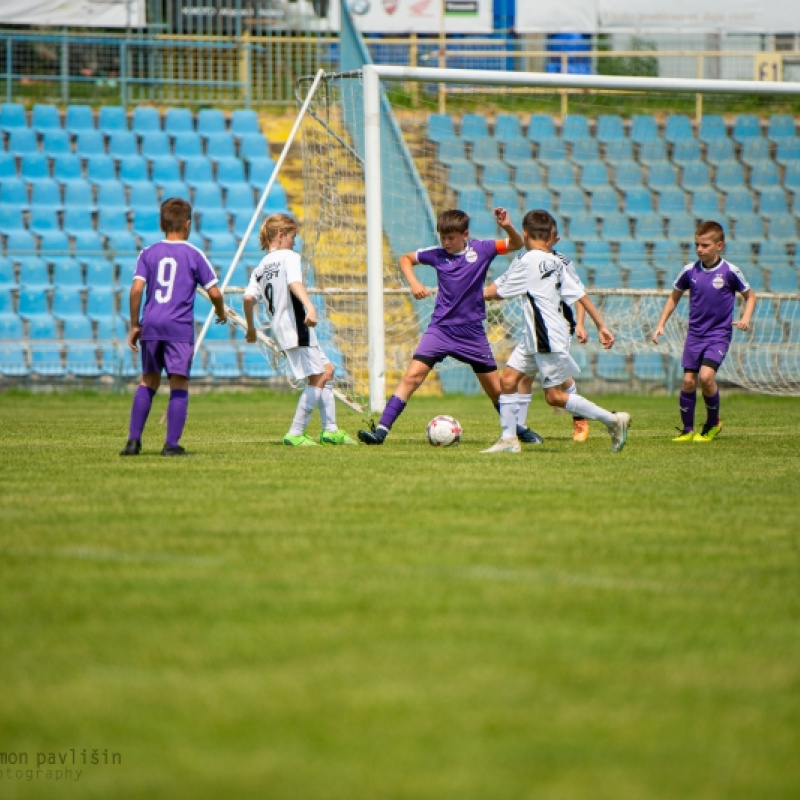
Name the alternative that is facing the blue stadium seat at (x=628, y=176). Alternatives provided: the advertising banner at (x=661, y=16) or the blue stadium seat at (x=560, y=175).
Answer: the advertising banner

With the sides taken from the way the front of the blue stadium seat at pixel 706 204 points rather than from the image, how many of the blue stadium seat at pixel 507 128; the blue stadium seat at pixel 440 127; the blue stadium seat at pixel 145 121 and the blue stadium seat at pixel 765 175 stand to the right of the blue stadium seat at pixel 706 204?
3

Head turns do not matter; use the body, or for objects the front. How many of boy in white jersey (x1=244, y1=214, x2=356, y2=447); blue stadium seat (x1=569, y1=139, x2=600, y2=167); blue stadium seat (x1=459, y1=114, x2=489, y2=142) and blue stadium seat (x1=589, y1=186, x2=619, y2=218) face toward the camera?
3

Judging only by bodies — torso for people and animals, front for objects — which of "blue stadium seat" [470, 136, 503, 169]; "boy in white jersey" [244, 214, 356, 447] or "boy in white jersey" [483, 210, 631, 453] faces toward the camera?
the blue stadium seat

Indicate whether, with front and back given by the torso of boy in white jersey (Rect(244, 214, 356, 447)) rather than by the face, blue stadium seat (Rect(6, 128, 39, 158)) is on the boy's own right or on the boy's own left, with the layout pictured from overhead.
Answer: on the boy's own left

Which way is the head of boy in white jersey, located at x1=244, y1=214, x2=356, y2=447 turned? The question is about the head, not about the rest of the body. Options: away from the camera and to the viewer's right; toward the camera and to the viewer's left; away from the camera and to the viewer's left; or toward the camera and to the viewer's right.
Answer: away from the camera and to the viewer's right

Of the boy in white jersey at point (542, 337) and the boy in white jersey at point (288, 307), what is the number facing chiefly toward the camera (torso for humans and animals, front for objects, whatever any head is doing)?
0

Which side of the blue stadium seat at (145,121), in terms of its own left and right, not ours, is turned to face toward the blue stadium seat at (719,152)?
left

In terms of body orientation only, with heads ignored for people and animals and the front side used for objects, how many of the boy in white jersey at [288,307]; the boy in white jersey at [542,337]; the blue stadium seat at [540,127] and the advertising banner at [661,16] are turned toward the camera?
2

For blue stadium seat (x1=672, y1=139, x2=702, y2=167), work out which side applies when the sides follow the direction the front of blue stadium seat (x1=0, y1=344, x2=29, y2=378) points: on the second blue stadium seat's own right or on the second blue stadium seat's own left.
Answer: on the second blue stadium seat's own left
